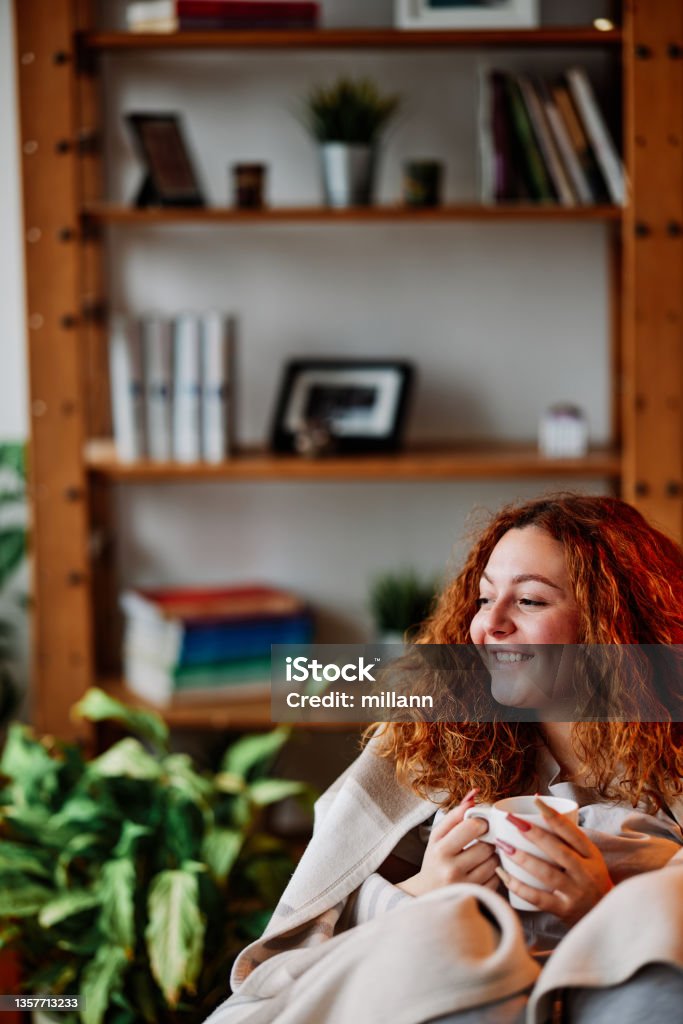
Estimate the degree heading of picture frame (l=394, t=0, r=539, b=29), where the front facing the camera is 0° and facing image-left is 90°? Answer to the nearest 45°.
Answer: approximately 0°

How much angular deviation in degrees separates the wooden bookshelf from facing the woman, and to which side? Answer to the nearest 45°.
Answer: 0° — it already faces them

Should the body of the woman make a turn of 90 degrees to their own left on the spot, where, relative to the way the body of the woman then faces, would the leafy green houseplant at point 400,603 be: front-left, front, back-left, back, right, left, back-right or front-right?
left

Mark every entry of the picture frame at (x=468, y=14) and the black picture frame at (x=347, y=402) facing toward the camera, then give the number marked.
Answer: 2
